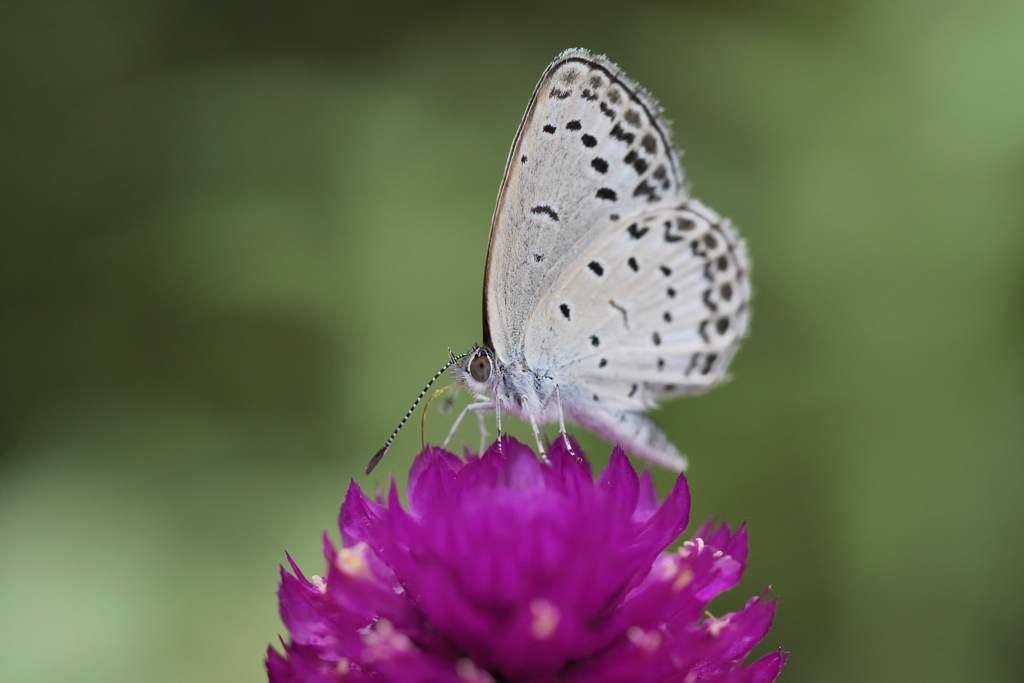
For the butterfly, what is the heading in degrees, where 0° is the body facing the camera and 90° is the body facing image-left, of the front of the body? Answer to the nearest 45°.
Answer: approximately 90°
